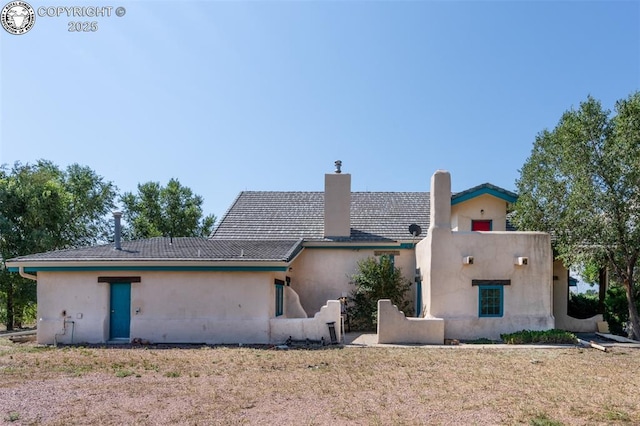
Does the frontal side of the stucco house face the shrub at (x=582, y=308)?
no

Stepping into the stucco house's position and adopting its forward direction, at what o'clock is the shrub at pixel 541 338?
The shrub is roughly at 9 o'clock from the stucco house.

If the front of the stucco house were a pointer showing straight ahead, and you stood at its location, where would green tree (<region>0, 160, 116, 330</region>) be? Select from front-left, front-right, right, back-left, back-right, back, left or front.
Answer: back-right

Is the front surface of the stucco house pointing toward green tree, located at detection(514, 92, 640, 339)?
no

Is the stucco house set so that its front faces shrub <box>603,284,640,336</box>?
no

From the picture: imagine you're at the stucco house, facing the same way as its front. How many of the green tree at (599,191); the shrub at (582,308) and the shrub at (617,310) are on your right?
0

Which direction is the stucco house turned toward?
toward the camera

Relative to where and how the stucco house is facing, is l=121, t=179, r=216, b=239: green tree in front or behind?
behind

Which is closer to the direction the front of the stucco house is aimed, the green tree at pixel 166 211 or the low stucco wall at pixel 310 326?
the low stucco wall

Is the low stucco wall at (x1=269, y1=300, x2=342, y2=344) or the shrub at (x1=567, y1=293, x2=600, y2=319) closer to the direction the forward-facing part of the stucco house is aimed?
the low stucco wall
